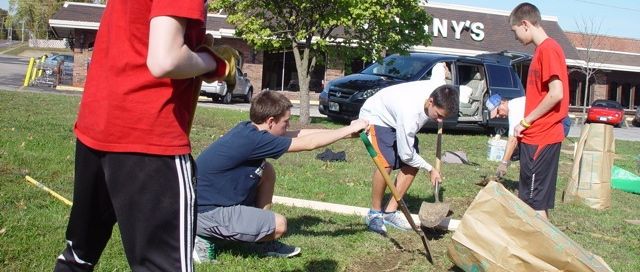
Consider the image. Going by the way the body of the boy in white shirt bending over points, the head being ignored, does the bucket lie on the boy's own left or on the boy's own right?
on the boy's own left

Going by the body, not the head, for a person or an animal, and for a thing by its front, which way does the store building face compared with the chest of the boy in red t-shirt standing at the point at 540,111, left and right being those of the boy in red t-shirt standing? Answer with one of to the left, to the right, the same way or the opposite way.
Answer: to the left

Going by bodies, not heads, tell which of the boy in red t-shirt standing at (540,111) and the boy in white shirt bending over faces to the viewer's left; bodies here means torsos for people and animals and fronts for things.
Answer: the boy in red t-shirt standing

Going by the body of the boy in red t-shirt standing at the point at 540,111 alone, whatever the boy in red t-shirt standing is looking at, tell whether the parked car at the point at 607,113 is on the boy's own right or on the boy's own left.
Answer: on the boy's own right

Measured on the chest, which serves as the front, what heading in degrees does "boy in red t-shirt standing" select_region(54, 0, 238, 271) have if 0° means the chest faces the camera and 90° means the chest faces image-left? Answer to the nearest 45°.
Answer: approximately 225°

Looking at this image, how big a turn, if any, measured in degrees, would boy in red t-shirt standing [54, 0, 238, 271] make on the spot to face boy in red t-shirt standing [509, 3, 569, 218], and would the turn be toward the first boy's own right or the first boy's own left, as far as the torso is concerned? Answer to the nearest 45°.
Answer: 0° — they already face them

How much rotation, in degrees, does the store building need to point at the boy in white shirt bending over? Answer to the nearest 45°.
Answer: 0° — it already faces them

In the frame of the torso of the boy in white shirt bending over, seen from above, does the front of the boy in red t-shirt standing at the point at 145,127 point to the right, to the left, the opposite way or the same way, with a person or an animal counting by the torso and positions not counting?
to the left

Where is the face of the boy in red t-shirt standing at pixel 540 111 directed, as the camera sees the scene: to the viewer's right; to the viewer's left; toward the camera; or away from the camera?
to the viewer's left
